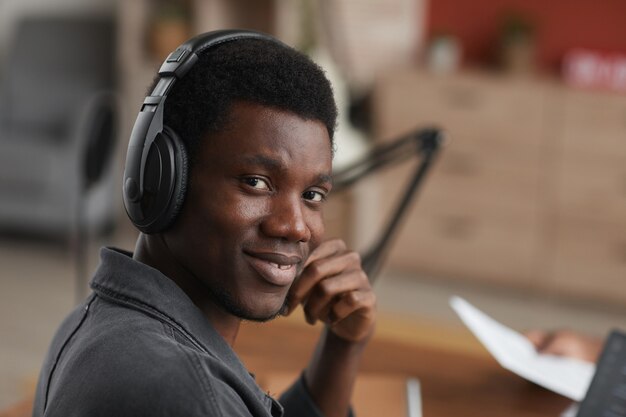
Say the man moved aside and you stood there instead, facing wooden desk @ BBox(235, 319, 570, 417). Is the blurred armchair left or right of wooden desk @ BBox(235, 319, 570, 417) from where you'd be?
left

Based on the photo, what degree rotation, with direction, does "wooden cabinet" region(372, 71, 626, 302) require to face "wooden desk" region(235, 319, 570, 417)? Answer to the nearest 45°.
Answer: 0° — it already faces it

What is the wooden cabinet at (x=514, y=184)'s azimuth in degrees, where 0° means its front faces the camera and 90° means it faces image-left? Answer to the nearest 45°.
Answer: approximately 0°
